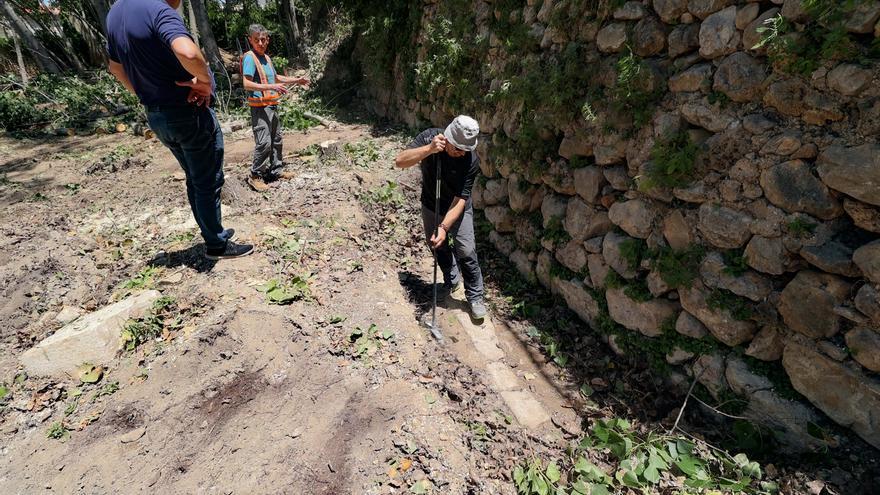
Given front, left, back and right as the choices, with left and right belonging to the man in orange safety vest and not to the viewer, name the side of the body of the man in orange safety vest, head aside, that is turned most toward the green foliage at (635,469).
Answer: front

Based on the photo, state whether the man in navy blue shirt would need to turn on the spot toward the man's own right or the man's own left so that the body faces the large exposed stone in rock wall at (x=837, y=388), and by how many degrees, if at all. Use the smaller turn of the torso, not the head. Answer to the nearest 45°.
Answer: approximately 90° to the man's own right

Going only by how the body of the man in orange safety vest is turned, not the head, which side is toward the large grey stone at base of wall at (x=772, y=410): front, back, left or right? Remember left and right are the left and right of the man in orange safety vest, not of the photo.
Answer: front

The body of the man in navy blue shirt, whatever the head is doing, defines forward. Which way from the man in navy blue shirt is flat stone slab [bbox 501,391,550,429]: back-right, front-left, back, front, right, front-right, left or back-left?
right

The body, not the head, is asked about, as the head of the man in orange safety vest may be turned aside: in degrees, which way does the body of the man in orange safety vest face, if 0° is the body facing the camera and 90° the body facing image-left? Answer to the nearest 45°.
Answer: approximately 315°

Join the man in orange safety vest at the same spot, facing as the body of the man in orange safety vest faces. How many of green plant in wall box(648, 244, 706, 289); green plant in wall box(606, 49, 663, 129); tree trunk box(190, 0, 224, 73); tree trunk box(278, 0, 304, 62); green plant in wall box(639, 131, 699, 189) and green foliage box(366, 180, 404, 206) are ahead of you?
4

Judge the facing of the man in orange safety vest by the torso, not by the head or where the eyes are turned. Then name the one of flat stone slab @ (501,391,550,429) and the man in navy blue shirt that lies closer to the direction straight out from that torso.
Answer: the flat stone slab

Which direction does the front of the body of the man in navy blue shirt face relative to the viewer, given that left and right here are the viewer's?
facing away from the viewer and to the right of the viewer

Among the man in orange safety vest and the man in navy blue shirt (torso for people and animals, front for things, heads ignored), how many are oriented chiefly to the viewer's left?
0

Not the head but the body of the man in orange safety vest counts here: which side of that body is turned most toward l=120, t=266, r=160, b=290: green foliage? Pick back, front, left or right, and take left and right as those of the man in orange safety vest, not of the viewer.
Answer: right

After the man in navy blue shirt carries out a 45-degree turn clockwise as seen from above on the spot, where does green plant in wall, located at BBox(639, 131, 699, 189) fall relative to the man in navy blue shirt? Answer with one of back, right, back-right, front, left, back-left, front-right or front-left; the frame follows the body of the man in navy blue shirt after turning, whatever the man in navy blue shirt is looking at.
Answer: front-right
